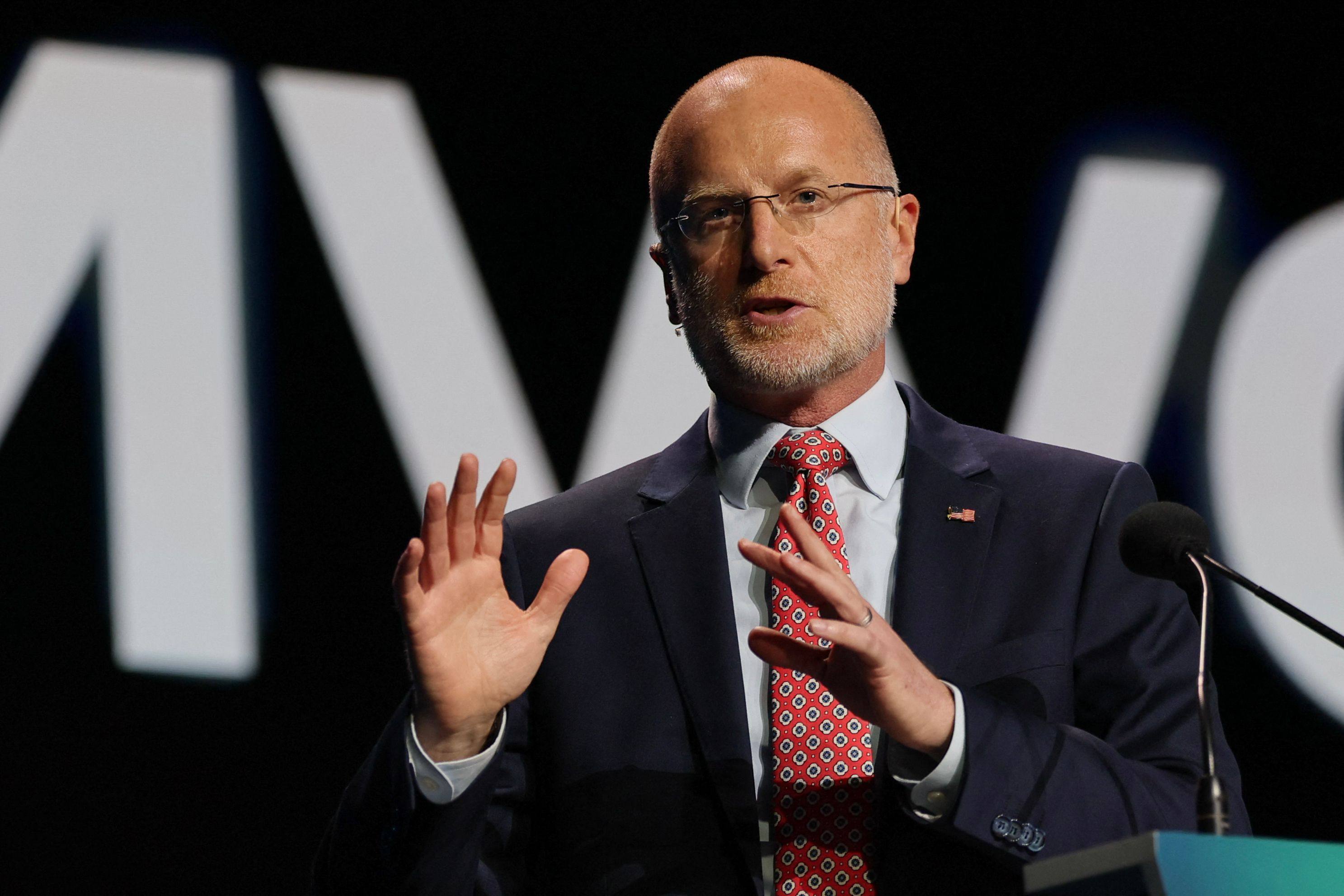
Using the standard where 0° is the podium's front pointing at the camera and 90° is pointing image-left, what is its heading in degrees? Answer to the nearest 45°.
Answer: approximately 315°

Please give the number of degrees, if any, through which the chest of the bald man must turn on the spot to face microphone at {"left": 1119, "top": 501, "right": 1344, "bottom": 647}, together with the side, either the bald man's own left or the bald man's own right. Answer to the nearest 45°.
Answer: approximately 45° to the bald man's own left

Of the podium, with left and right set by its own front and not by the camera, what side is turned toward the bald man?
back
